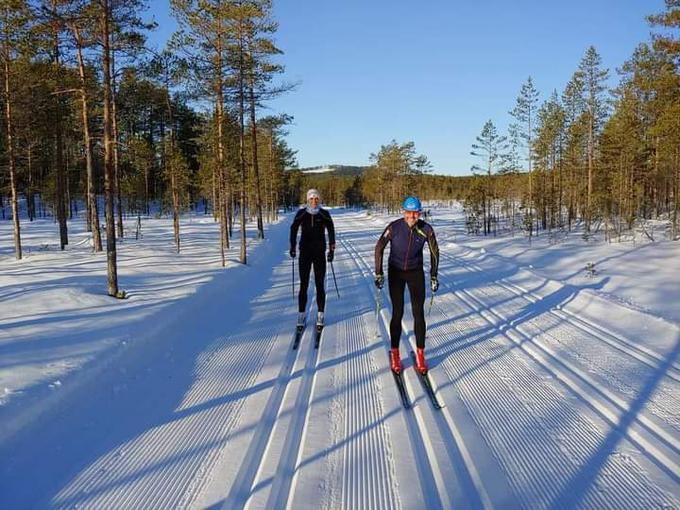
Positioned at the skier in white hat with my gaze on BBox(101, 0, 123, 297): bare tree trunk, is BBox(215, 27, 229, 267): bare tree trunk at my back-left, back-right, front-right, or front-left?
front-right

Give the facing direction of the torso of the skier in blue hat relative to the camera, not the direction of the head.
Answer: toward the camera

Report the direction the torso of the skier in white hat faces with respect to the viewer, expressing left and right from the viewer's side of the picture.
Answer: facing the viewer

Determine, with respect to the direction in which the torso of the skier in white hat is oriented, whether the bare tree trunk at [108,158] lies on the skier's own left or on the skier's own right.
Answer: on the skier's own right

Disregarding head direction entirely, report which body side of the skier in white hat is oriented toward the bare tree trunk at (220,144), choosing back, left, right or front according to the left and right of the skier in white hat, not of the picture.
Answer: back

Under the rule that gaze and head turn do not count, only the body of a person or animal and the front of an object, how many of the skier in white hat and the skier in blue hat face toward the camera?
2

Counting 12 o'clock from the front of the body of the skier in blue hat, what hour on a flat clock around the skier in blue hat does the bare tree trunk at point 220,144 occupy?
The bare tree trunk is roughly at 5 o'clock from the skier in blue hat.

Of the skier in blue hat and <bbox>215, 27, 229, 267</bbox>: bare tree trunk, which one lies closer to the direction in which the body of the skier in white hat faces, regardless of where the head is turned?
the skier in blue hat
